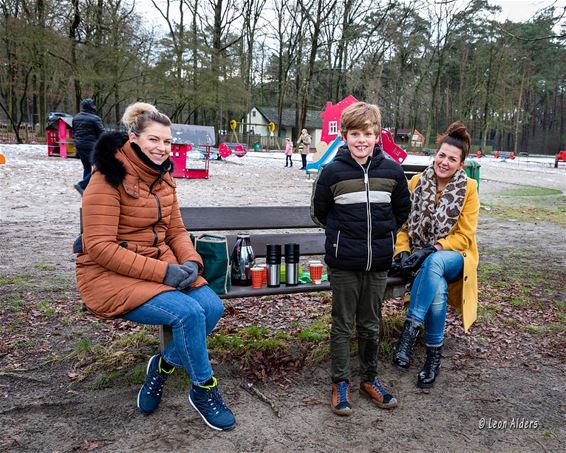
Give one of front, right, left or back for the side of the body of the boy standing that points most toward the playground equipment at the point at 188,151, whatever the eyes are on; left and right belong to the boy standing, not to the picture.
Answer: back

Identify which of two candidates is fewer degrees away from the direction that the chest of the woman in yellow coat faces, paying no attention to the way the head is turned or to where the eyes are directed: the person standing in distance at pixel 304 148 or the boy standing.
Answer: the boy standing

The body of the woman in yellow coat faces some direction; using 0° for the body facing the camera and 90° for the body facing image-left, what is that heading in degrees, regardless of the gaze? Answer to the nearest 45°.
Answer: approximately 45°

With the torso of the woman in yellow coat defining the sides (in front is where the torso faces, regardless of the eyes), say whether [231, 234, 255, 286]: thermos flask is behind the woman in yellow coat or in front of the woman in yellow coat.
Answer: in front

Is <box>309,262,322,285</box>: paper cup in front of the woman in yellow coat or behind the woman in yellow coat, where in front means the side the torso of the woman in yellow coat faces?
in front

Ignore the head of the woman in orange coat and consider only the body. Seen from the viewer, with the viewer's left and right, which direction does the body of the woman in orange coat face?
facing the viewer and to the right of the viewer

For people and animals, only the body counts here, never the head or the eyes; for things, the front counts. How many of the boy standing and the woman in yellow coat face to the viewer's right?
0

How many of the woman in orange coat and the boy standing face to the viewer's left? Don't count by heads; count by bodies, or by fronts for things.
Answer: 0

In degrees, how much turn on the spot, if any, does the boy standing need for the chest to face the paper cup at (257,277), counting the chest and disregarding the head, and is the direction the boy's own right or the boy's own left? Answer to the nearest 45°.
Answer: approximately 135° to the boy's own right

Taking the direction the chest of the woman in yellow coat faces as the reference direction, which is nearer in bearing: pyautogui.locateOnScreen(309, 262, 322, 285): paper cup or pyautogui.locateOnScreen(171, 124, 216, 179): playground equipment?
the paper cup
